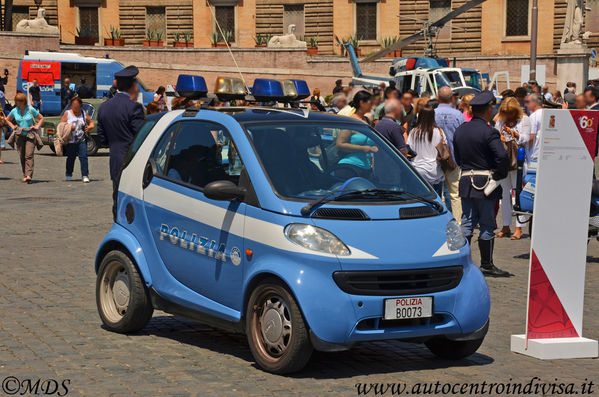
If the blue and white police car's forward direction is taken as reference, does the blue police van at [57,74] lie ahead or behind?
behind

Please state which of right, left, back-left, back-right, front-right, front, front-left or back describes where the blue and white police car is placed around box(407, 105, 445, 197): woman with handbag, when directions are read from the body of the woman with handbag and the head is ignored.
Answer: back

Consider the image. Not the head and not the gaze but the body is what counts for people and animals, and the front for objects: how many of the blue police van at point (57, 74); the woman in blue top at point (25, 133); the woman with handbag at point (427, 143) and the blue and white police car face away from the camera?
1

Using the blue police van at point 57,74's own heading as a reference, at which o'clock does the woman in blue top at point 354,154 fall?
The woman in blue top is roughly at 3 o'clock from the blue police van.

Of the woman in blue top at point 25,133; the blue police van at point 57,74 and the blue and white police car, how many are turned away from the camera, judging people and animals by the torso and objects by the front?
0

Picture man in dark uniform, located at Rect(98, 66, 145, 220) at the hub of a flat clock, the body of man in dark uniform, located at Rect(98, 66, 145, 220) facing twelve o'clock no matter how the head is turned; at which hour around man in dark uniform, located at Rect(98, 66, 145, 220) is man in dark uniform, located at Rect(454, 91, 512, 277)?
man in dark uniform, located at Rect(454, 91, 512, 277) is roughly at 2 o'clock from man in dark uniform, located at Rect(98, 66, 145, 220).

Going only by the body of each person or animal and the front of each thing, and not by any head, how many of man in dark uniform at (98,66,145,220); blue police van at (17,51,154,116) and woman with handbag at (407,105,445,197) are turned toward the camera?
0

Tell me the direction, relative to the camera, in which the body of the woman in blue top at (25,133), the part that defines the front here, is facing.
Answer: toward the camera

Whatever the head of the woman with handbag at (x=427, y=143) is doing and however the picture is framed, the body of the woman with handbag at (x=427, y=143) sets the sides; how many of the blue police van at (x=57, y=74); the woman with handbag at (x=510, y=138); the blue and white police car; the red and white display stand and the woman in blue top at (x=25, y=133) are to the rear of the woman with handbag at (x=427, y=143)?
2

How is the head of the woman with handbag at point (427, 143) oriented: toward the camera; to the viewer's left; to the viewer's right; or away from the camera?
away from the camera

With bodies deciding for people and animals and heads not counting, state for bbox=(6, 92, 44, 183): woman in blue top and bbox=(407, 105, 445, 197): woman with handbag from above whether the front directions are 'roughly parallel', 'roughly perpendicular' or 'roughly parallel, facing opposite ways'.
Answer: roughly parallel, facing opposite ways

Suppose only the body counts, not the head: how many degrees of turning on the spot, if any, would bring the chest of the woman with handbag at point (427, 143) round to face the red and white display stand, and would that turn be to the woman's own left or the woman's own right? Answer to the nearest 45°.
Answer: approximately 180°

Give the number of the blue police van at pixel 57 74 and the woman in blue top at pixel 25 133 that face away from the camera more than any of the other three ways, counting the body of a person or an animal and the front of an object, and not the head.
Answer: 0

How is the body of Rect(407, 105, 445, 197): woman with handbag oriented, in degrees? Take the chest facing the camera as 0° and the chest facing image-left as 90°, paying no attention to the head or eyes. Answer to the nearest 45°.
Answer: approximately 180°
